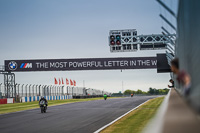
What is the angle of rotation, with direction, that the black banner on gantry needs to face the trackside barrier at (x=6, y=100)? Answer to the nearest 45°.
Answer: approximately 90° to its right

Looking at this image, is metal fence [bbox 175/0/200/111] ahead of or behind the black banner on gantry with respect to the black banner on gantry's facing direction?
ahead

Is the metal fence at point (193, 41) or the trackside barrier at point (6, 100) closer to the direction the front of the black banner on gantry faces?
the metal fence

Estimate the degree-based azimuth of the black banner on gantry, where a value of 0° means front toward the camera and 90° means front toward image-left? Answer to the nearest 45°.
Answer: approximately 0°
